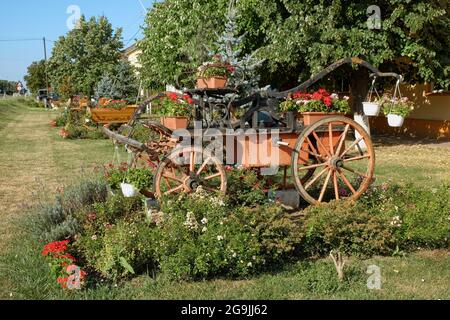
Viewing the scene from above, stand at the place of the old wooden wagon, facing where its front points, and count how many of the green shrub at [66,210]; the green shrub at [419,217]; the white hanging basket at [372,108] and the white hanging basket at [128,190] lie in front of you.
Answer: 2

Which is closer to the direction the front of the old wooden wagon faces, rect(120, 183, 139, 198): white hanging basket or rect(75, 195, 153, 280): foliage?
the white hanging basket

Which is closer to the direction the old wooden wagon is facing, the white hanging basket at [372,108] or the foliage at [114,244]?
the foliage

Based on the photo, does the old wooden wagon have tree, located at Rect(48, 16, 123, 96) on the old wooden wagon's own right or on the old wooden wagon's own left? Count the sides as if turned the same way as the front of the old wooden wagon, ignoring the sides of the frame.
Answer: on the old wooden wagon's own right

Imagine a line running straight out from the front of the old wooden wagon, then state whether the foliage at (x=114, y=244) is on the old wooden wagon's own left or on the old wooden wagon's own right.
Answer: on the old wooden wagon's own left

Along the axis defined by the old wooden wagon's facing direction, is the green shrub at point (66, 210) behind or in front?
in front

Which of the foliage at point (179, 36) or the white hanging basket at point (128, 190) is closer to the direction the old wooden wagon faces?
the white hanging basket

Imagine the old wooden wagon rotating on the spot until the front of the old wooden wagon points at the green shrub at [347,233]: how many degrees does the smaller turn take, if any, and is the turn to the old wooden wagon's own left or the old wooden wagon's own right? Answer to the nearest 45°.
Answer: approximately 135° to the old wooden wagon's own left

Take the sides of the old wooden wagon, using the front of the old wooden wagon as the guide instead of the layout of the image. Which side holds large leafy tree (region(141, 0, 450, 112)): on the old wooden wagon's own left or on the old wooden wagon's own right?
on the old wooden wagon's own right

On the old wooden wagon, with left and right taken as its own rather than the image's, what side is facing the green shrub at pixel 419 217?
back

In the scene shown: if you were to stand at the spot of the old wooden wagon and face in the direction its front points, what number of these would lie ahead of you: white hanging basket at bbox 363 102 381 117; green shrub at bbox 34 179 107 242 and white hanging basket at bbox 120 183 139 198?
2

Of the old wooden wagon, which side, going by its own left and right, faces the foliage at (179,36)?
right

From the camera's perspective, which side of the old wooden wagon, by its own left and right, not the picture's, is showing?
left
